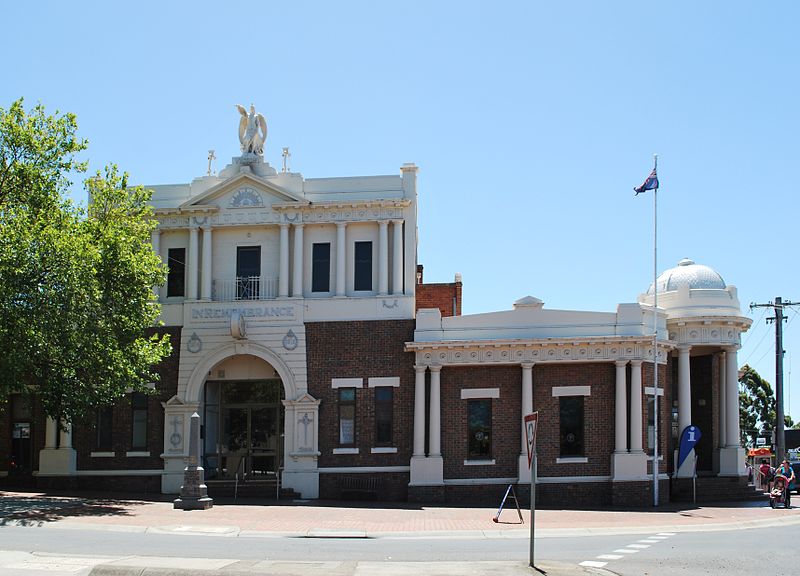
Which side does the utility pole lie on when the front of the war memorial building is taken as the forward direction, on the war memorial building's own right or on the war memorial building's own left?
on the war memorial building's own left

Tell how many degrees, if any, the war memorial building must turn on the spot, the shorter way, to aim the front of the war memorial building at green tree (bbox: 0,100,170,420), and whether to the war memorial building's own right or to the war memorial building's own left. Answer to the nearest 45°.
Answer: approximately 45° to the war memorial building's own right

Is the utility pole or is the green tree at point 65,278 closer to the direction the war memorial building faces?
the green tree

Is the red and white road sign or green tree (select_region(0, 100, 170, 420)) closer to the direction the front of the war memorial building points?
the red and white road sign

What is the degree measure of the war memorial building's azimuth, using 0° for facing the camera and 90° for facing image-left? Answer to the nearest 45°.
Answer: approximately 0°

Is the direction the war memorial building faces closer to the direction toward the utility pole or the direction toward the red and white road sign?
the red and white road sign

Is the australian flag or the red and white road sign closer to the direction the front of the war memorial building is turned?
the red and white road sign

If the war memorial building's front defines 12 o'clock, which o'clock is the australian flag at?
The australian flag is roughly at 9 o'clock from the war memorial building.
